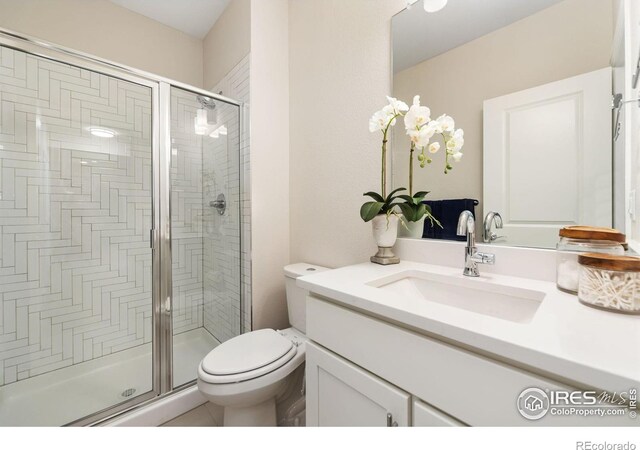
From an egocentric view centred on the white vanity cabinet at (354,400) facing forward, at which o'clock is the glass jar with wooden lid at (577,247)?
The glass jar with wooden lid is roughly at 7 o'clock from the white vanity cabinet.

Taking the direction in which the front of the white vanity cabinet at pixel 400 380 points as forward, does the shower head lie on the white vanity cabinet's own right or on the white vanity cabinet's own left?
on the white vanity cabinet's own right

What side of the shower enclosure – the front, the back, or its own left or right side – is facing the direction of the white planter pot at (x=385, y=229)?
front

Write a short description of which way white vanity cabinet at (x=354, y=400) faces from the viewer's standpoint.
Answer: facing the viewer and to the left of the viewer

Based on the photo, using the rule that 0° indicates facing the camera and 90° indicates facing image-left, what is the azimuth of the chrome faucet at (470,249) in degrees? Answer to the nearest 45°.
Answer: approximately 45°

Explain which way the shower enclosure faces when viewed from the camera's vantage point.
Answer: facing the viewer and to the right of the viewer
